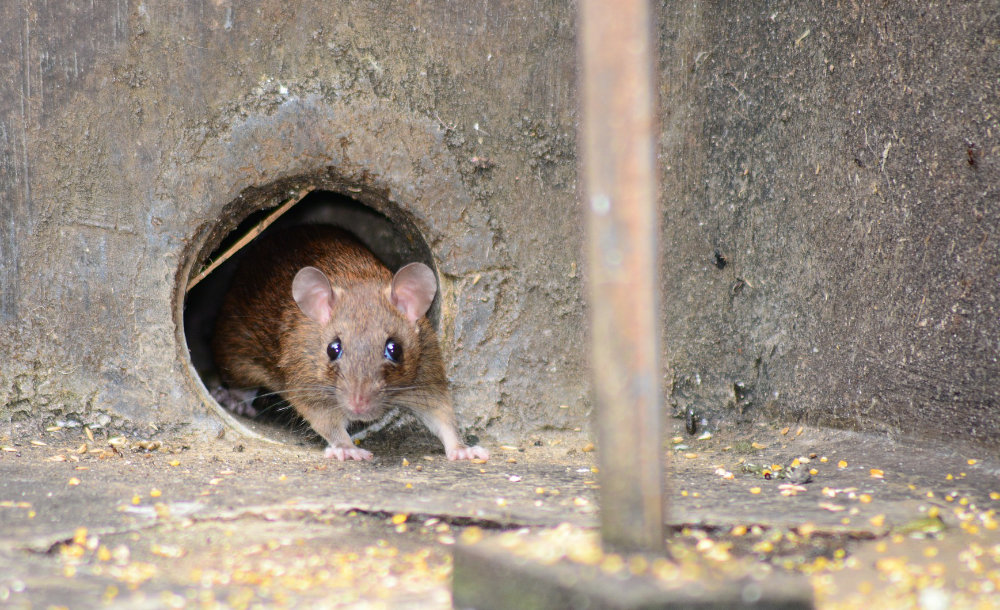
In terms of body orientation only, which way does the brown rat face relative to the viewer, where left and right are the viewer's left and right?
facing the viewer and to the right of the viewer

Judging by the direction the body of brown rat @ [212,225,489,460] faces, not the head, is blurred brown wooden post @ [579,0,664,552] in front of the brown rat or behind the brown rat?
in front
